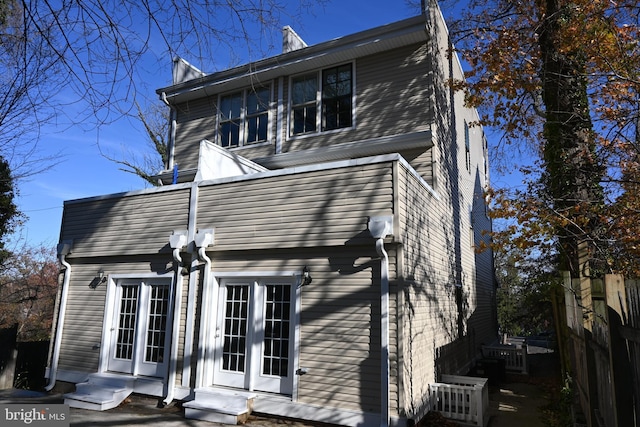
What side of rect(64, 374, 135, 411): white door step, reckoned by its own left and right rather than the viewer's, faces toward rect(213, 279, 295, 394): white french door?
left

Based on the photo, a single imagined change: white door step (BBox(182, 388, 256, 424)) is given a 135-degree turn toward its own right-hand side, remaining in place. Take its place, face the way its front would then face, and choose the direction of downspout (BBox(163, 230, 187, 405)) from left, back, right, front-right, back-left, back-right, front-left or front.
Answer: front-left

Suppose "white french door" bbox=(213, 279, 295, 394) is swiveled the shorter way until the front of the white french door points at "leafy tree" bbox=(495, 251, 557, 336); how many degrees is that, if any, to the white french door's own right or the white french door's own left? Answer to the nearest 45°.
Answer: approximately 180°

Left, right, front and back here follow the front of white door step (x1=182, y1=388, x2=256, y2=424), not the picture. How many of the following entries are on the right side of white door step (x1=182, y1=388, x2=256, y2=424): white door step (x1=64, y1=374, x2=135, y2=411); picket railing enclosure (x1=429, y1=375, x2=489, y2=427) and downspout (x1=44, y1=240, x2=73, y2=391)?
2

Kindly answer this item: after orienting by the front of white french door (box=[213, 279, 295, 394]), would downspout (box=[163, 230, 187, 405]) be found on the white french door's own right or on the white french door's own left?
on the white french door's own right

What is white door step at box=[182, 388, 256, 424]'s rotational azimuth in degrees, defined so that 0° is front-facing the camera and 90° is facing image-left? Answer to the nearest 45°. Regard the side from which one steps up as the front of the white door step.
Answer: approximately 45°

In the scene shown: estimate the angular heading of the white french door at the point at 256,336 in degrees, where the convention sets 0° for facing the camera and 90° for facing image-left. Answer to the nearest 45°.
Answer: approximately 45°

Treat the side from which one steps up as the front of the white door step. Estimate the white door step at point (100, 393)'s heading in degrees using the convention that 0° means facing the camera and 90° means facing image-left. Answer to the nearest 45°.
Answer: approximately 45°

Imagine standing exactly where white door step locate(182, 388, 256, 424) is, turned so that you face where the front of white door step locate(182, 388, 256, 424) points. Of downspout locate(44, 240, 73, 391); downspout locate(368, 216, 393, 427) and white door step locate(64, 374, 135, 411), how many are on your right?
2

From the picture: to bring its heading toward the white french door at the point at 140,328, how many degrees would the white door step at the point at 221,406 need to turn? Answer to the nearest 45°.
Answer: approximately 90° to its right
